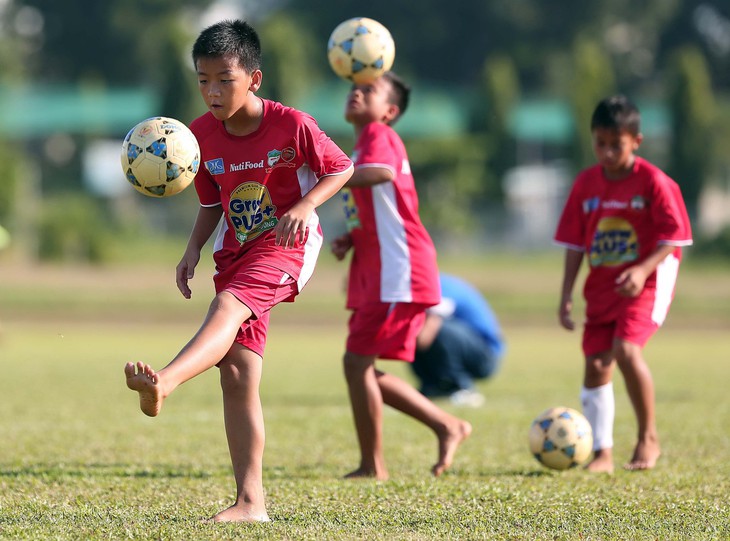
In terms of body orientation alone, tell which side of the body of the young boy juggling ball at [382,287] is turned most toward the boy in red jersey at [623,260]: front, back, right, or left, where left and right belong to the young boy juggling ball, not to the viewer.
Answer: back

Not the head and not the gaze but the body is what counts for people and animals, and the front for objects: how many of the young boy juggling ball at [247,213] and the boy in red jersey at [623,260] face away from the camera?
0

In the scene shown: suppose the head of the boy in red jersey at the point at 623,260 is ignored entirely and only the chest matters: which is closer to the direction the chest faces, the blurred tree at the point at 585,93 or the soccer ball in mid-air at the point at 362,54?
the soccer ball in mid-air

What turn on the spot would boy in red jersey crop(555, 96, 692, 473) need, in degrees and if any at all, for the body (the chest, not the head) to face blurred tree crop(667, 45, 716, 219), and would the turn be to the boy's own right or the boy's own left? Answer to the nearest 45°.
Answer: approximately 135° to the boy's own right

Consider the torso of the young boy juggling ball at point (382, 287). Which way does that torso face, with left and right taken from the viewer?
facing to the left of the viewer

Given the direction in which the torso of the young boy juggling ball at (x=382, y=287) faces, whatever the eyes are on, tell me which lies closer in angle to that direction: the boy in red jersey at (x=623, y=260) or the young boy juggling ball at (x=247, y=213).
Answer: the young boy juggling ball

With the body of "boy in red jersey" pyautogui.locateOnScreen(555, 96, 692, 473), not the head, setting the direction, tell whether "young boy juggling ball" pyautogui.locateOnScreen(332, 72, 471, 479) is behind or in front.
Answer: in front

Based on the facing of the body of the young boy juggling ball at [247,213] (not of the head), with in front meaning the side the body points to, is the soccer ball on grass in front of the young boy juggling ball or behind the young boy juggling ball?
behind

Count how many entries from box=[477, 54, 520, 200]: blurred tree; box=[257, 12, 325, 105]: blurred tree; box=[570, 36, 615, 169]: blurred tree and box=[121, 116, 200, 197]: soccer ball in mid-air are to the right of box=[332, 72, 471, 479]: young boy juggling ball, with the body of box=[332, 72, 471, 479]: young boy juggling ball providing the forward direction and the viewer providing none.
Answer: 3

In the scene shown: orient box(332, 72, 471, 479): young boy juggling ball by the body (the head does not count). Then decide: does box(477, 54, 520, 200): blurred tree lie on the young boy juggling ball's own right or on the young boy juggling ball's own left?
on the young boy juggling ball's own right

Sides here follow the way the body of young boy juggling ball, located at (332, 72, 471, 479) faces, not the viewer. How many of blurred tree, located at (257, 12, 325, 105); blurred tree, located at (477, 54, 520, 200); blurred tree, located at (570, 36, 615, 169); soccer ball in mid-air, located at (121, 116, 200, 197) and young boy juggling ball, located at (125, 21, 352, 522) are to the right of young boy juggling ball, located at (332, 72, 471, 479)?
3

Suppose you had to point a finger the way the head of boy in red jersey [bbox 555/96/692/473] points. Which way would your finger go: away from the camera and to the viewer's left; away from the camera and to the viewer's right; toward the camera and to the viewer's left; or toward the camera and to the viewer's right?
toward the camera and to the viewer's left

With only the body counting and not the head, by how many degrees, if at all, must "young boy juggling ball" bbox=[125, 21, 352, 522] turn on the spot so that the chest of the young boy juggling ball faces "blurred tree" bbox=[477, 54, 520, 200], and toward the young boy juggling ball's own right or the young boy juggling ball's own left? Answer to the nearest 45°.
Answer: approximately 135° to the young boy juggling ball's own right
